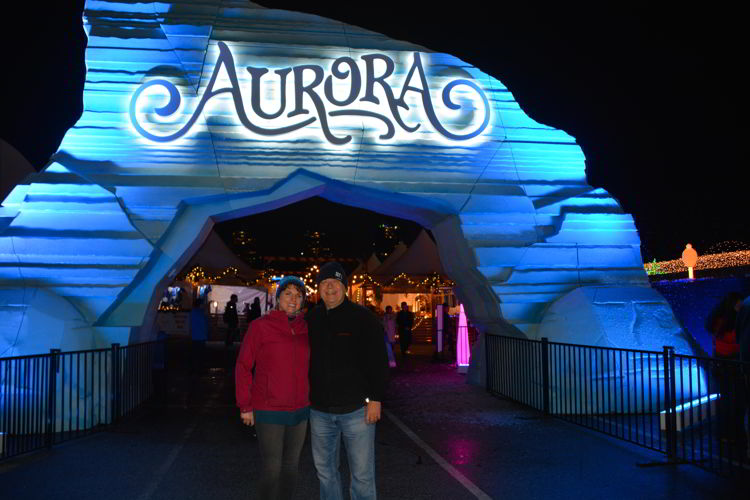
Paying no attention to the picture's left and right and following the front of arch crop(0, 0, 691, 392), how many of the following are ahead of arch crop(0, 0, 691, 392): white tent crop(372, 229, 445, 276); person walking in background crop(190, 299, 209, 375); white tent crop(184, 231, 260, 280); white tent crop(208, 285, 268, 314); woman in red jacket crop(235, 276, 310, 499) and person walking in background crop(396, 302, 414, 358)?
1

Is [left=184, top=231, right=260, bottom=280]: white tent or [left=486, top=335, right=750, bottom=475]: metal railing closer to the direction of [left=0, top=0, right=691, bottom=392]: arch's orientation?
the metal railing

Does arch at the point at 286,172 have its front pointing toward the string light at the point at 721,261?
no

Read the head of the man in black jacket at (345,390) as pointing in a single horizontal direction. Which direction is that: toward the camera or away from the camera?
toward the camera

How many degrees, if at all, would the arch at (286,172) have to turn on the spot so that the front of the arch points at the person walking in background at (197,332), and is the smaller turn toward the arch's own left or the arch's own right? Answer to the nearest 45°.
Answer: approximately 135° to the arch's own right

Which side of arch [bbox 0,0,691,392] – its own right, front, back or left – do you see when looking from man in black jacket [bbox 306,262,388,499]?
front

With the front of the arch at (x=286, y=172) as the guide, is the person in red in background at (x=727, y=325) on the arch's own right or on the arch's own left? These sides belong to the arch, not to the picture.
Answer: on the arch's own left

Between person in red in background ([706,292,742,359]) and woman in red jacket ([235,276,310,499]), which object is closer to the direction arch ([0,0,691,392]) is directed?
the woman in red jacket

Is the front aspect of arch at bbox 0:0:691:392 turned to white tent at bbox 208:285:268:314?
no

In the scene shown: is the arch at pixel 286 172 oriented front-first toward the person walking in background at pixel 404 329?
no

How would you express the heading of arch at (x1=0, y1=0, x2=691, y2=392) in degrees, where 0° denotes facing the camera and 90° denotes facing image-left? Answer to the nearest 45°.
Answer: approximately 0°

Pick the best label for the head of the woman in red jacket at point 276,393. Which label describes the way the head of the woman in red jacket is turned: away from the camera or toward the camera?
toward the camera

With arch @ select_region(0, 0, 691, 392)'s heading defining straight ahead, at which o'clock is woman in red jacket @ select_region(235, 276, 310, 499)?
The woman in red jacket is roughly at 12 o'clock from the arch.

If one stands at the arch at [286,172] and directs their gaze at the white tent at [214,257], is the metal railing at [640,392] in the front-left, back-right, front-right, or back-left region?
back-right
